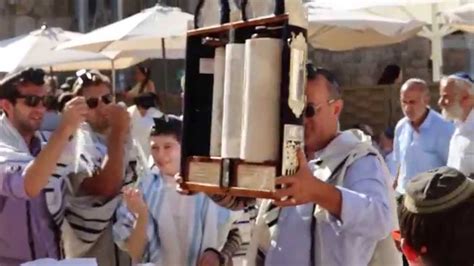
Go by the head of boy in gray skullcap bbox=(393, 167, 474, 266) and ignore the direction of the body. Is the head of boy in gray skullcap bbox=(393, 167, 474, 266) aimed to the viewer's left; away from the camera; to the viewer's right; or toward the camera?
away from the camera

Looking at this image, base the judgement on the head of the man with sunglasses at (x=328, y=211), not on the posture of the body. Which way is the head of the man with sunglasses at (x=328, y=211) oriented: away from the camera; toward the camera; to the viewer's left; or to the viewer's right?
to the viewer's left

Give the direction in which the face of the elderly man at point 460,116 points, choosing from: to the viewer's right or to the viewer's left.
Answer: to the viewer's left

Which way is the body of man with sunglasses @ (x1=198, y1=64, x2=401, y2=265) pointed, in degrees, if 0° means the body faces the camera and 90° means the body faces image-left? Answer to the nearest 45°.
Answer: approximately 45°

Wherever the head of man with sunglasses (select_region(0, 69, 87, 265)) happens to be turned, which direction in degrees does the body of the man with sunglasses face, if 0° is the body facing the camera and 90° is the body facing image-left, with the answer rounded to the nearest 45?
approximately 315°

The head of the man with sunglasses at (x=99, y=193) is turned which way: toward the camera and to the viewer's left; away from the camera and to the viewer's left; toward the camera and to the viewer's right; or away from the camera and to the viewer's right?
toward the camera and to the viewer's right

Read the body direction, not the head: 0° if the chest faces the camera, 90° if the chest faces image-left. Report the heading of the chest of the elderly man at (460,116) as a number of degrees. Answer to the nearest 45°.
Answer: approximately 90°

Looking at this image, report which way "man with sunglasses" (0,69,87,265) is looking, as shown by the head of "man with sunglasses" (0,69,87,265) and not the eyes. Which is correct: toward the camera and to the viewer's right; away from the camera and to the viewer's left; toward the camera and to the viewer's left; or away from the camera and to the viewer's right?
toward the camera and to the viewer's right

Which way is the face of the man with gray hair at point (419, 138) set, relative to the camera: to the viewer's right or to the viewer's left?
to the viewer's left

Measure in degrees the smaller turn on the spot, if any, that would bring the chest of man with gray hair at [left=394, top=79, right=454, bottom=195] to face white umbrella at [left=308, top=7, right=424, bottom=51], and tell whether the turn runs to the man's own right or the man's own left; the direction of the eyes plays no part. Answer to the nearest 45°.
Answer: approximately 135° to the man's own right

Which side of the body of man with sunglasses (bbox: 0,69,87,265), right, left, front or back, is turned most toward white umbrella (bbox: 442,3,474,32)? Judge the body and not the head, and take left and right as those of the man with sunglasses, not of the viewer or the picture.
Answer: left
